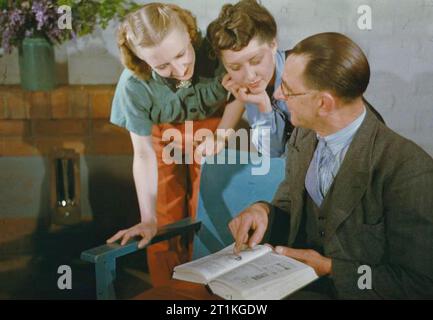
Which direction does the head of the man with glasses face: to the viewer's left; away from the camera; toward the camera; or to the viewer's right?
to the viewer's left

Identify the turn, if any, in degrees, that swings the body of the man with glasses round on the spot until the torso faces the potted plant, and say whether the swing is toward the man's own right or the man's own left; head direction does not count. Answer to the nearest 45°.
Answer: approximately 45° to the man's own right

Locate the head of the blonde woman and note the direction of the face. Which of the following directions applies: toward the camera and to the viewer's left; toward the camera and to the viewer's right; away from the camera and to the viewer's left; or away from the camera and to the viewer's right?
toward the camera and to the viewer's right

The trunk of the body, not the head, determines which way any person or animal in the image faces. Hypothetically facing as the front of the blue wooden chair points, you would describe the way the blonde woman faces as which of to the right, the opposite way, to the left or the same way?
to the left

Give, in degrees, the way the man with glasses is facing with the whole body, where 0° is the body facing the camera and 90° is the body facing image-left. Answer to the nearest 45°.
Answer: approximately 45°

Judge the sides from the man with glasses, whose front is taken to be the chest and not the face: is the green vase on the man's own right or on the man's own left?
on the man's own right

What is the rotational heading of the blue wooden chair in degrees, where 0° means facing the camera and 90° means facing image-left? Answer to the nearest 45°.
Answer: approximately 45°

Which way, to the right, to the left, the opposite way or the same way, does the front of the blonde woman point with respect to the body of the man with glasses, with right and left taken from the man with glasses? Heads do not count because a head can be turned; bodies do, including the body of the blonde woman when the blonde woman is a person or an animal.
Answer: to the left
